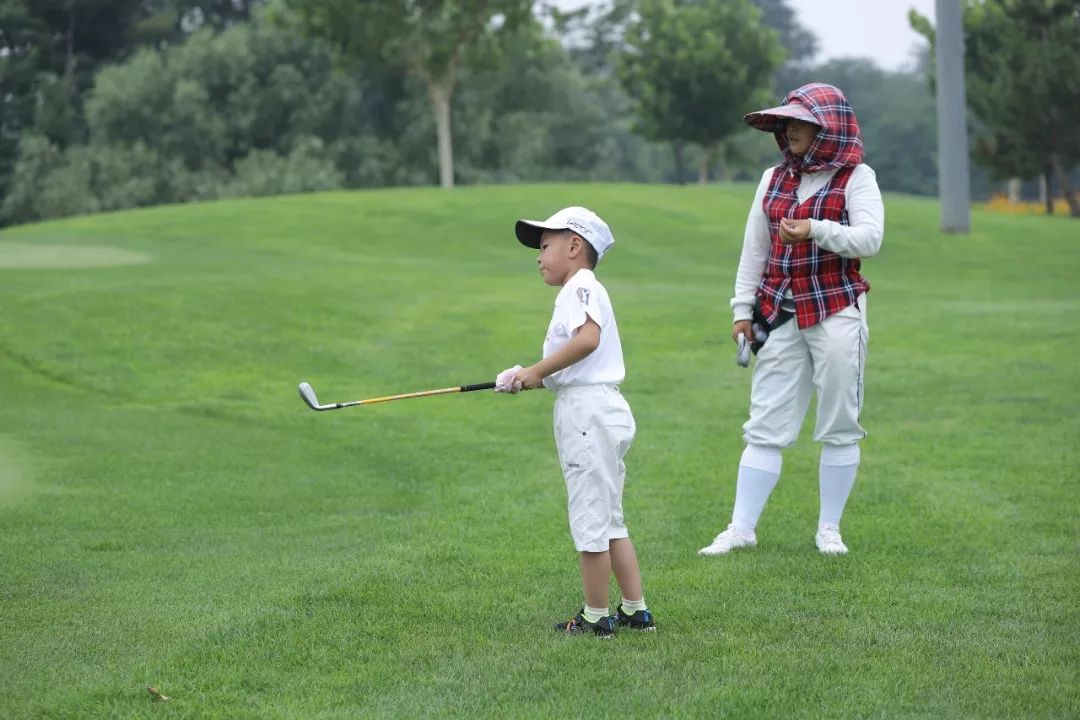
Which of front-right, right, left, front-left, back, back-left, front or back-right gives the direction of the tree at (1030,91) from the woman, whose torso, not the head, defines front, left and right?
back-right

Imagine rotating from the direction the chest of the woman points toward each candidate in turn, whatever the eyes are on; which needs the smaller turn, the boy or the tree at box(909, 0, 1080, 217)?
the boy

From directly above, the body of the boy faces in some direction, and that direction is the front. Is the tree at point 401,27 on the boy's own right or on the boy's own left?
on the boy's own right

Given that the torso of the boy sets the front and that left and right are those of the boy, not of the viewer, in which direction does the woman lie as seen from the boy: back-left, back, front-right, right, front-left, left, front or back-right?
back-right

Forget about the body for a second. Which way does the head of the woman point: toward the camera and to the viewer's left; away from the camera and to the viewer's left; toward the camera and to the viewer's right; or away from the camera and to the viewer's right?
toward the camera and to the viewer's left

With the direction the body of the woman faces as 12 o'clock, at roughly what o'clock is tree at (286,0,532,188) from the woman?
The tree is roughly at 4 o'clock from the woman.

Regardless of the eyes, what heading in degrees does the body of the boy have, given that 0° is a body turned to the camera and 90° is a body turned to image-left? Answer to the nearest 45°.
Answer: approximately 90°

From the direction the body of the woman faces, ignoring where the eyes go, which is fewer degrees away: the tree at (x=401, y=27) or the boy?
the boy

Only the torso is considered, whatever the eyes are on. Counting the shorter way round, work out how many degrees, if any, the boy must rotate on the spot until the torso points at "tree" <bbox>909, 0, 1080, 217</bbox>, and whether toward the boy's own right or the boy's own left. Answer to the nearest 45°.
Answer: approximately 90° to the boy's own right

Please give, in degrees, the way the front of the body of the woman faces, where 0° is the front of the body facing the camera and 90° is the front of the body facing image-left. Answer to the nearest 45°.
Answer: approximately 45°

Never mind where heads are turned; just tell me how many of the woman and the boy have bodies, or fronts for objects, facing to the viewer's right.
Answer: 0

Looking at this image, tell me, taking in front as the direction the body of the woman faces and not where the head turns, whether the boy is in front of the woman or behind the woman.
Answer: in front
